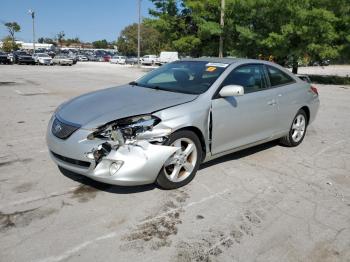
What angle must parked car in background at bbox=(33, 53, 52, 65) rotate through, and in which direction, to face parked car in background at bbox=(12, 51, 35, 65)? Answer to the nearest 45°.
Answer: approximately 135° to its right

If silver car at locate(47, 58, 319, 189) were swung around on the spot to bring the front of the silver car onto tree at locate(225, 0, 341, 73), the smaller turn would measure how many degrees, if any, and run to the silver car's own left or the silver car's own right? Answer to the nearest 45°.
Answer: approximately 135° to the silver car's own right

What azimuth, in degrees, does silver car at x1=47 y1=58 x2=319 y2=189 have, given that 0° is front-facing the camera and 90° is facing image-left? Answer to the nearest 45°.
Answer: approximately 45°

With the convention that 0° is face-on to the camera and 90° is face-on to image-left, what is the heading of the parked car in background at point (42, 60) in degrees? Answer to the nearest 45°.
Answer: approximately 315°

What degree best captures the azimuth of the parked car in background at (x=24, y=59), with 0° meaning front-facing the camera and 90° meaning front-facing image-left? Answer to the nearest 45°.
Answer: approximately 315°

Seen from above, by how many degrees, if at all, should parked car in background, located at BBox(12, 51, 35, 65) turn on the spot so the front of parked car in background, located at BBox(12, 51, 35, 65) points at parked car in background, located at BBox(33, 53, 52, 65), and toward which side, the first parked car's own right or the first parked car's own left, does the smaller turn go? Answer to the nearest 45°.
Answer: approximately 45° to the first parked car's own left

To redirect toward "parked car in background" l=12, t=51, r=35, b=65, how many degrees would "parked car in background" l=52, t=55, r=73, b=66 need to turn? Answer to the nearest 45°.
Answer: approximately 135° to its right
